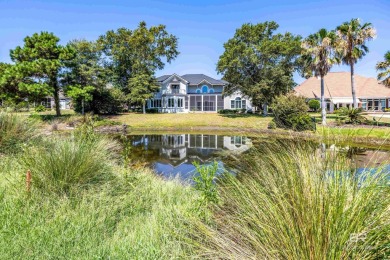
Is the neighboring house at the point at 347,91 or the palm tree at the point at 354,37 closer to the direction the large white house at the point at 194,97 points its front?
the palm tree

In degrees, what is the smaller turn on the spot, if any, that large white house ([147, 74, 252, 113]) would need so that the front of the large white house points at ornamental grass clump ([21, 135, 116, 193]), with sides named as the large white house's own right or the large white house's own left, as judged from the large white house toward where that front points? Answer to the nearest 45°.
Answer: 0° — it already faces it

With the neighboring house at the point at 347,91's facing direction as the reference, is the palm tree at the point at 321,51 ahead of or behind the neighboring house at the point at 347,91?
ahead

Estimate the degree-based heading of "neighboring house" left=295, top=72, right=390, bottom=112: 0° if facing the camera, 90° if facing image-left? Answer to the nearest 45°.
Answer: approximately 0°

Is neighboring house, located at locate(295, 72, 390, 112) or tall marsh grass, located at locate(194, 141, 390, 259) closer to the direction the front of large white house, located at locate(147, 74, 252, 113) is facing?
the tall marsh grass

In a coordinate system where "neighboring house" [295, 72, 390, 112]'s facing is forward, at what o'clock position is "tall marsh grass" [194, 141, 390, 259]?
The tall marsh grass is roughly at 12 o'clock from the neighboring house.

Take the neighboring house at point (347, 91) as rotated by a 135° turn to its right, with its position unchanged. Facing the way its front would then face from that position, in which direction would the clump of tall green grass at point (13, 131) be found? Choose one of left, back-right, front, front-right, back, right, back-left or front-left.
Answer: back-left

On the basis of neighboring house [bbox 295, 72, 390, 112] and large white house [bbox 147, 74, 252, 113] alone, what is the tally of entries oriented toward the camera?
2
